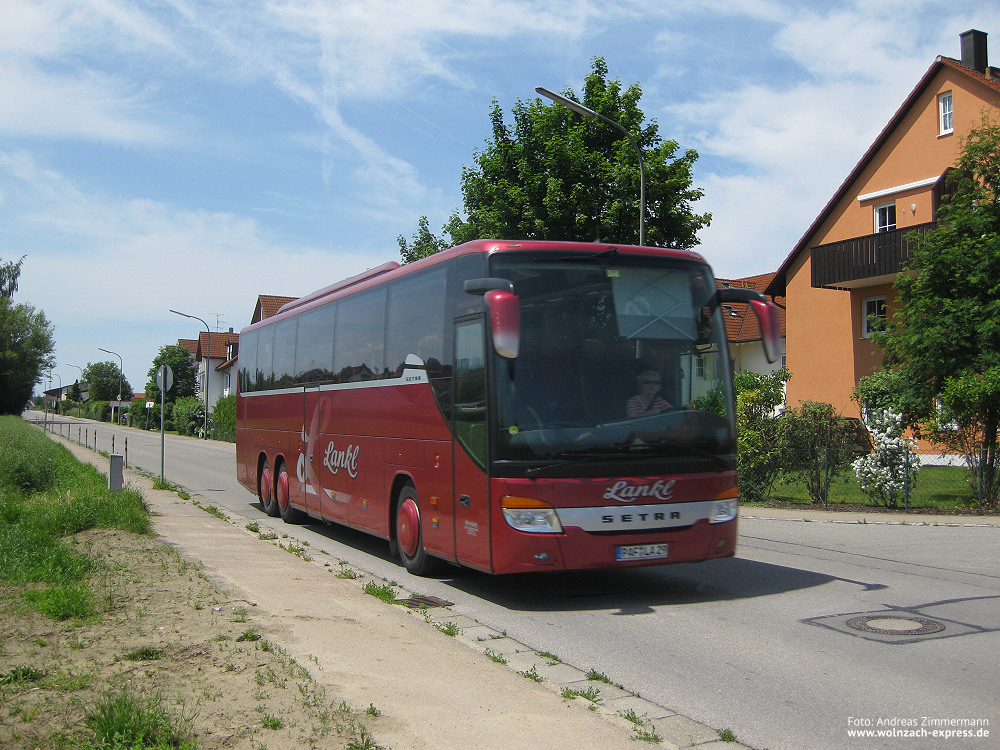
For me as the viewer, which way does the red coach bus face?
facing the viewer and to the right of the viewer

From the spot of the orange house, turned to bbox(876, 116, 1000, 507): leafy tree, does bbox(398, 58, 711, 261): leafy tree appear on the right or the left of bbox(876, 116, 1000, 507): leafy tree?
right

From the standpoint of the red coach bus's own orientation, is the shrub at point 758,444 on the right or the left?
on its left

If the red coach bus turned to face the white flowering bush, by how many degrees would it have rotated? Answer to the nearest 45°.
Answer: approximately 90° to its left

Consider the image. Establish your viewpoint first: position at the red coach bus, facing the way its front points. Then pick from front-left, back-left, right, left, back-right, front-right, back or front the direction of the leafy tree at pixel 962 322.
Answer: left

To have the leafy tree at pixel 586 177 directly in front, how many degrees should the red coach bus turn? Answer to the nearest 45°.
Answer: approximately 135° to its left

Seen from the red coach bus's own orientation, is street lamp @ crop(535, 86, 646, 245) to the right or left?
on its left
